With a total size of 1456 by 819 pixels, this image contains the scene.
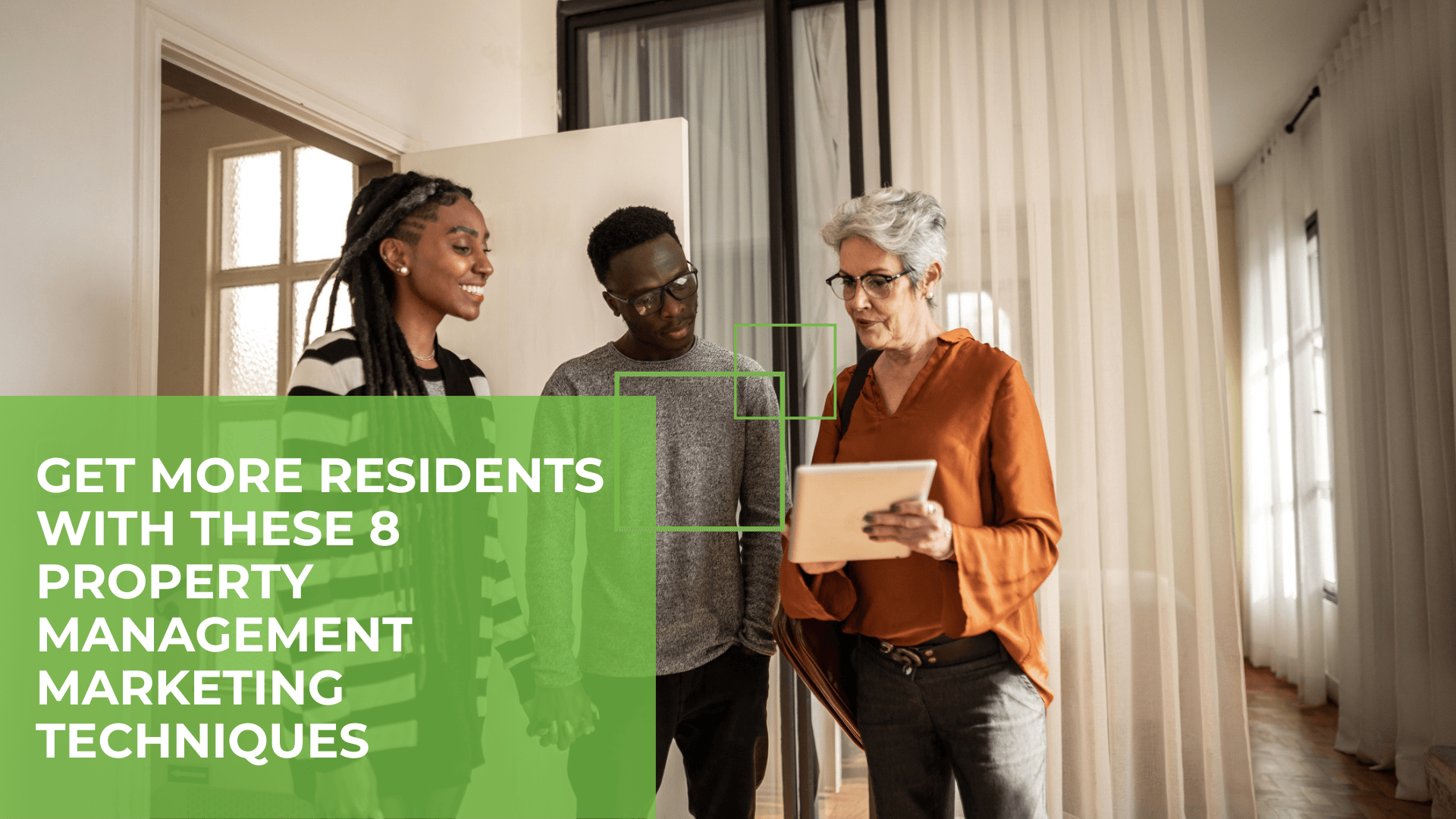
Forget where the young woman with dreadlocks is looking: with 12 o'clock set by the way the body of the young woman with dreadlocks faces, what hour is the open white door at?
The open white door is roughly at 8 o'clock from the young woman with dreadlocks.

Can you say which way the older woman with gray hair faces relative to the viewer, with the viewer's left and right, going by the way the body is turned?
facing the viewer and to the left of the viewer

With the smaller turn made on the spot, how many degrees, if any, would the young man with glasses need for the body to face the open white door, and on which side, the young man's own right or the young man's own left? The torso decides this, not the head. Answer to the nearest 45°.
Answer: approximately 180°

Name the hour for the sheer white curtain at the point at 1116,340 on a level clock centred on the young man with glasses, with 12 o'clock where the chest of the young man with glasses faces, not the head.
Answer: The sheer white curtain is roughly at 8 o'clock from the young man with glasses.

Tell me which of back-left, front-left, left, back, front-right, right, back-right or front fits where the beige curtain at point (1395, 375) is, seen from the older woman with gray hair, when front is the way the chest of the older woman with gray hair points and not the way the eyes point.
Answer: back

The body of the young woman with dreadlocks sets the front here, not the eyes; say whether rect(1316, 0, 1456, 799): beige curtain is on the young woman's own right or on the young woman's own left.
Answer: on the young woman's own left

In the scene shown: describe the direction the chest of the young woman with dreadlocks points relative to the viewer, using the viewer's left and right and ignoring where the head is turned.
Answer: facing the viewer and to the right of the viewer

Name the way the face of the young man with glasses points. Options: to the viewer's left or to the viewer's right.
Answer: to the viewer's right

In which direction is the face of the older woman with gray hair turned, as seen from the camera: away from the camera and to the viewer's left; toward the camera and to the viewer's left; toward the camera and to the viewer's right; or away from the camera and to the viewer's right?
toward the camera and to the viewer's left

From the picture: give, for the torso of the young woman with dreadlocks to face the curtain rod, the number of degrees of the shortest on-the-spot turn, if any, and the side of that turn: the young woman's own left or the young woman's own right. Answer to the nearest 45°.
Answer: approximately 45° to the young woman's own left

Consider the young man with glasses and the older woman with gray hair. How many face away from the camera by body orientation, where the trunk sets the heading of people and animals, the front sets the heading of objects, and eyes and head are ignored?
0

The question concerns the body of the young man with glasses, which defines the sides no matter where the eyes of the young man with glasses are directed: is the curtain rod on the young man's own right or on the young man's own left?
on the young man's own left

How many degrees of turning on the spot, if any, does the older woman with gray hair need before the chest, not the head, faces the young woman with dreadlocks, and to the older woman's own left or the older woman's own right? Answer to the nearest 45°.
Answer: approximately 45° to the older woman's own right

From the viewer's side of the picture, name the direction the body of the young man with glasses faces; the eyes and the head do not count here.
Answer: toward the camera

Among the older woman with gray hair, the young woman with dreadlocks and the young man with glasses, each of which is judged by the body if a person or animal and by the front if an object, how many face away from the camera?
0
